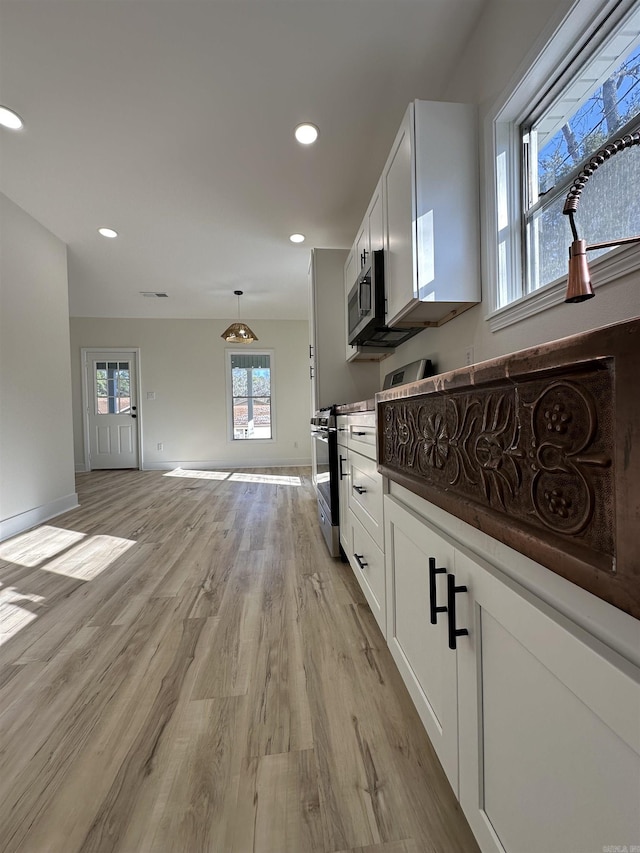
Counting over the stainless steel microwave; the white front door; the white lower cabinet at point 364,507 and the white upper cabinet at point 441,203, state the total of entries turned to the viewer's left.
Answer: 3

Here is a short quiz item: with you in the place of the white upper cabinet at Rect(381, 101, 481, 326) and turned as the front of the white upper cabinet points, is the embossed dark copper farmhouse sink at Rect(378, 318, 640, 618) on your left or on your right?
on your left

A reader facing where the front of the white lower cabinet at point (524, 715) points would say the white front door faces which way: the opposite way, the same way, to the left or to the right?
to the left

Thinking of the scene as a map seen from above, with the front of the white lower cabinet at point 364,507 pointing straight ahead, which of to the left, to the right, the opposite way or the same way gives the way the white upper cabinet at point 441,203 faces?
the same way

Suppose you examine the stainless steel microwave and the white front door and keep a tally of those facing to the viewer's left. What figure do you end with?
1

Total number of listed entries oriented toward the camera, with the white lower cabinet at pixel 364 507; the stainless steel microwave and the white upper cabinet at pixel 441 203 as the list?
0

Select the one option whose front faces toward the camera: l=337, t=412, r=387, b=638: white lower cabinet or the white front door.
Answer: the white front door

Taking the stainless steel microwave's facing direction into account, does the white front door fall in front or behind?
in front

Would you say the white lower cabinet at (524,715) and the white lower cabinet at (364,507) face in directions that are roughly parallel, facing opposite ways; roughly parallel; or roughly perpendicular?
roughly parallel

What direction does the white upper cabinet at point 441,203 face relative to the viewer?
to the viewer's left

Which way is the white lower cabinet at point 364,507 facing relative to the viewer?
to the viewer's left

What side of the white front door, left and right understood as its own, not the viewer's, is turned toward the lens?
front

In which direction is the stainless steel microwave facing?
to the viewer's left

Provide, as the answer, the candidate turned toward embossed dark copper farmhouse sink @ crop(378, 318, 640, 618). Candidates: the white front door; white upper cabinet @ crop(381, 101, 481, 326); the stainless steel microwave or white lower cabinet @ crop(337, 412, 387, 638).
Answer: the white front door
